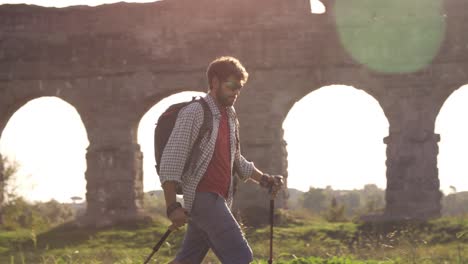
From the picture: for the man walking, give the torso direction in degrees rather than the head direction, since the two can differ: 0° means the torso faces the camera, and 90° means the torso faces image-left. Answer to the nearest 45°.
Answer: approximately 315°

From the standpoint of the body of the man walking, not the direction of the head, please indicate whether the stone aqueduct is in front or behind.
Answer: behind
